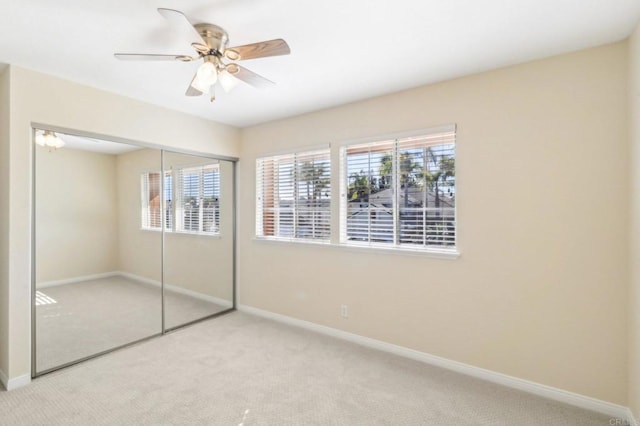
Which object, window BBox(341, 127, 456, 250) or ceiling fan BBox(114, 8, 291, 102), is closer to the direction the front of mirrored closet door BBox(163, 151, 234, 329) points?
the window

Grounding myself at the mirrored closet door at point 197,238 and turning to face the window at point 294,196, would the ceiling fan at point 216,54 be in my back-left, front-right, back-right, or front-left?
front-right

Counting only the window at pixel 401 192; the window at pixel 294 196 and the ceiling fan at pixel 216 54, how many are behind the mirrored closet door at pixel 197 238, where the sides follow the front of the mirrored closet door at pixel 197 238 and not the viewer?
0

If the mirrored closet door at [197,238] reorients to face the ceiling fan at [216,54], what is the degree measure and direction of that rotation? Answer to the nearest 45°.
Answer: approximately 45° to its right

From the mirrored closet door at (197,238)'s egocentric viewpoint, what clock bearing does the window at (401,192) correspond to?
The window is roughly at 12 o'clock from the mirrored closet door.

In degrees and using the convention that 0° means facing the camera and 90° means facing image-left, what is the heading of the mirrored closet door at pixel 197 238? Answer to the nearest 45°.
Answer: approximately 315°

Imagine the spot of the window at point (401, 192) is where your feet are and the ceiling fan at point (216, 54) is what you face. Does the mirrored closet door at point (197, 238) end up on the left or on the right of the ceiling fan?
right

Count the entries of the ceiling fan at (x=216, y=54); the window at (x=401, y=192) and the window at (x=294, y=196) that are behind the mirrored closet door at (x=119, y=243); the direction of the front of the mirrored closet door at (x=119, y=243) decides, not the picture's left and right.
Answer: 0

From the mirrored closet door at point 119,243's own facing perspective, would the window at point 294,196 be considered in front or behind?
in front

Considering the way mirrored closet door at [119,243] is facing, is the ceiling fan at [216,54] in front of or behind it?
in front

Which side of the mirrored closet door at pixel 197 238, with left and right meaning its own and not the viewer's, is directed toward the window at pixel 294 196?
front
